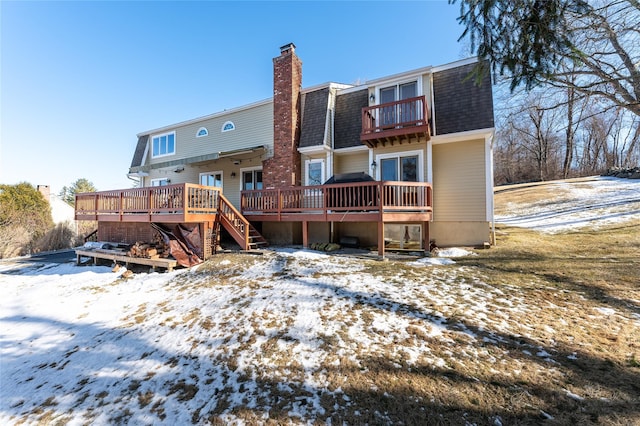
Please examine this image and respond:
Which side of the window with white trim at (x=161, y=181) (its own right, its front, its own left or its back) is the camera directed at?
front

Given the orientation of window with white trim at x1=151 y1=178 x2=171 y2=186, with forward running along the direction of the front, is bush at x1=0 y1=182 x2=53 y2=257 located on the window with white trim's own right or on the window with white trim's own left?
on the window with white trim's own right
